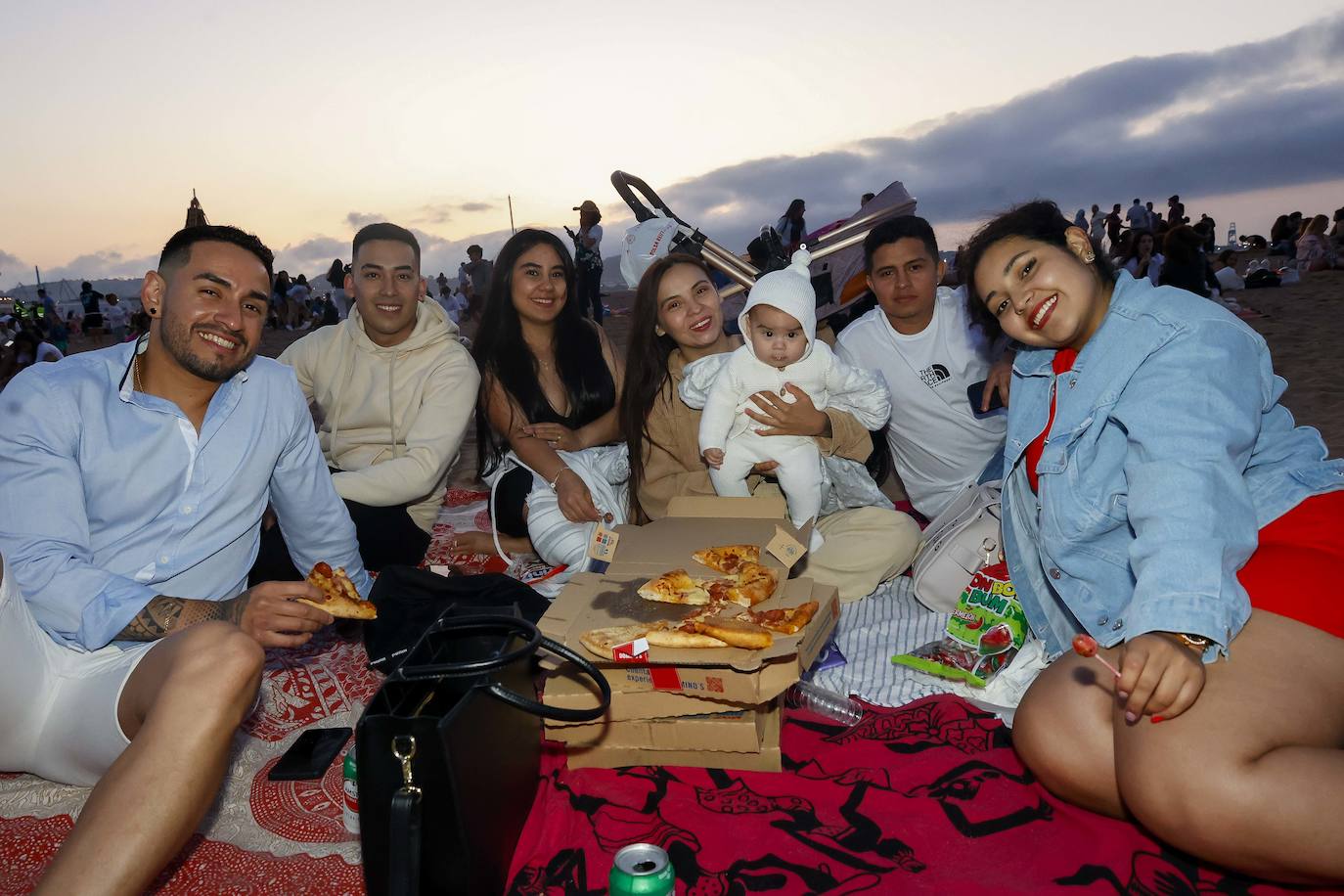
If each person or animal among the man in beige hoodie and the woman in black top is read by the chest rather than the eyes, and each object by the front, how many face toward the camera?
2

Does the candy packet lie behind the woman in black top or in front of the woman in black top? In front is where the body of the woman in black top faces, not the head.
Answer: in front

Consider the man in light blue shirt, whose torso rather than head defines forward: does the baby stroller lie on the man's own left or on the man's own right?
on the man's own left

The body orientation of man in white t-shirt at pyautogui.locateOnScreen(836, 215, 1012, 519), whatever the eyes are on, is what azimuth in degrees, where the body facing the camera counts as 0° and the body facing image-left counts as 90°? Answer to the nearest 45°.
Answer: approximately 0°

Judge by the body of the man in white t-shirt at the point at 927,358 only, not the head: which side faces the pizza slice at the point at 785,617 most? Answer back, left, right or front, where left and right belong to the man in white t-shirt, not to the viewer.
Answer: front

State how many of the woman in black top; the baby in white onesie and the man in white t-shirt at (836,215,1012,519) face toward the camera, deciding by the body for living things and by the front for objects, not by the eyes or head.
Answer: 3

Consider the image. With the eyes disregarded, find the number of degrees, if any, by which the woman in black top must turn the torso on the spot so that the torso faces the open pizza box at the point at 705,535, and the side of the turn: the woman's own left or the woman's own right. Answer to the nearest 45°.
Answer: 0° — they already face it

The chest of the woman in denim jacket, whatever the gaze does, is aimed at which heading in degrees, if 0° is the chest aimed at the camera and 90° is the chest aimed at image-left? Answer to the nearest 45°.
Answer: approximately 45°

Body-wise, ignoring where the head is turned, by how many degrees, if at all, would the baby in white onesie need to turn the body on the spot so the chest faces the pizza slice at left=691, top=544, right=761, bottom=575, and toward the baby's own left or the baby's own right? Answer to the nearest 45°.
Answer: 0° — they already face it

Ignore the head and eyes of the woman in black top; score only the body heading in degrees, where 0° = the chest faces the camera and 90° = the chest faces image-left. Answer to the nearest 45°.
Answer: approximately 0°
